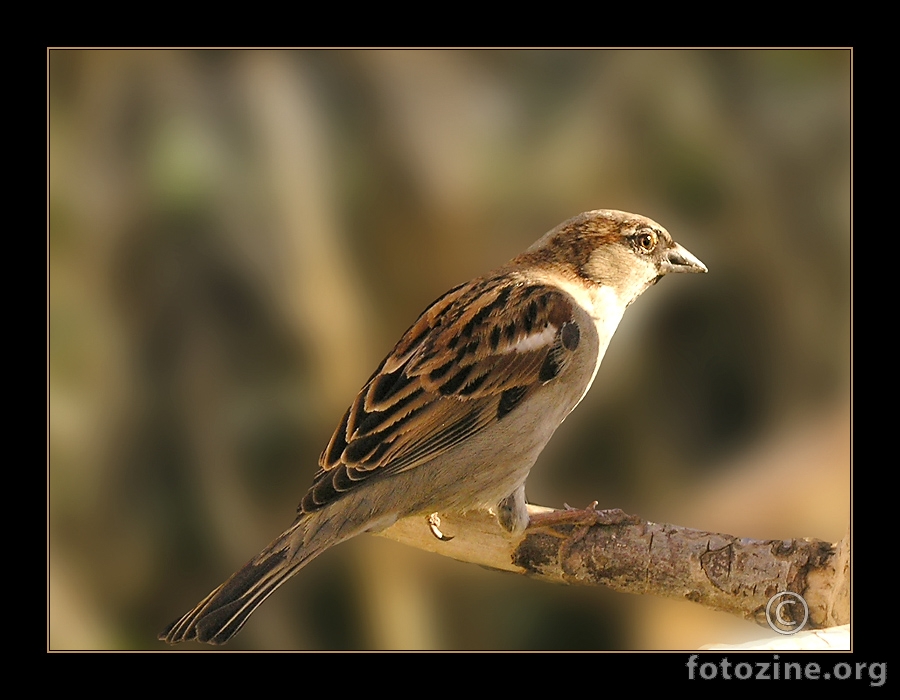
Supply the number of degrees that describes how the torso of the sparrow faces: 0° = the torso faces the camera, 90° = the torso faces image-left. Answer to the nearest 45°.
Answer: approximately 270°
